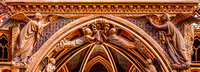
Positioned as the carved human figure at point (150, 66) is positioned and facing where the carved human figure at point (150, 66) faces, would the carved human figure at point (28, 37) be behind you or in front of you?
in front

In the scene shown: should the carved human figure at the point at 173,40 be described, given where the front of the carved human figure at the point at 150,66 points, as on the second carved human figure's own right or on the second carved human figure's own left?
on the second carved human figure's own left

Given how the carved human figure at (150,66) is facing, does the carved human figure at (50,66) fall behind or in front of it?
in front

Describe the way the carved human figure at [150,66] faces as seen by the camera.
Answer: facing the viewer and to the left of the viewer

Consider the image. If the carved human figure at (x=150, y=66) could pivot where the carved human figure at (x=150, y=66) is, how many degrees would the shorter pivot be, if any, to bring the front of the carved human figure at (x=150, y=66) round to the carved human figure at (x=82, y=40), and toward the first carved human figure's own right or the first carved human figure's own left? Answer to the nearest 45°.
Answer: approximately 45° to the first carved human figure's own right
